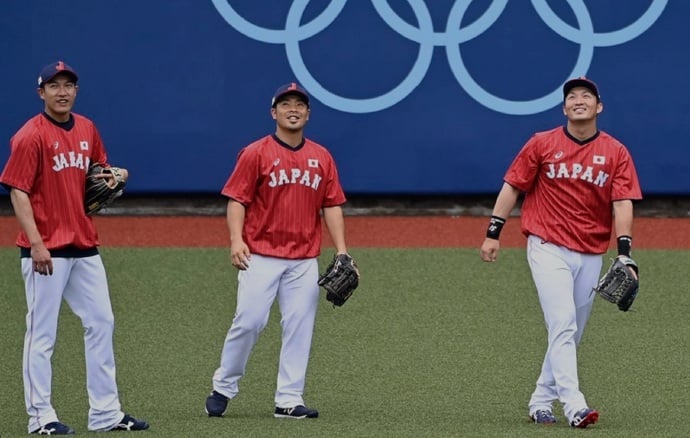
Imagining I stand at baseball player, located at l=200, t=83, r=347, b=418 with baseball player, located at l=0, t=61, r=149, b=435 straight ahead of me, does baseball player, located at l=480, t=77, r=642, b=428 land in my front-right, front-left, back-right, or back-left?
back-left

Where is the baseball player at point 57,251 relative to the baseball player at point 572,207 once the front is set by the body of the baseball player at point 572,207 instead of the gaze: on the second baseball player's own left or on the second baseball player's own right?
on the second baseball player's own right

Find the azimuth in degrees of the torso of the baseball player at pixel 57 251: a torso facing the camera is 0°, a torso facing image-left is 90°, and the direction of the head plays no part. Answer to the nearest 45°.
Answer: approximately 315°

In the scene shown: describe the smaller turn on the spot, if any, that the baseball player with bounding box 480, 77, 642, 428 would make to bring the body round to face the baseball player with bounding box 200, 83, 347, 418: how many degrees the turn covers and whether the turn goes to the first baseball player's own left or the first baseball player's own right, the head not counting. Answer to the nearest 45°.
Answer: approximately 90° to the first baseball player's own right

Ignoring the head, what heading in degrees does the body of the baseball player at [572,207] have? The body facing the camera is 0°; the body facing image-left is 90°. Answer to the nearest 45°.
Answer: approximately 0°

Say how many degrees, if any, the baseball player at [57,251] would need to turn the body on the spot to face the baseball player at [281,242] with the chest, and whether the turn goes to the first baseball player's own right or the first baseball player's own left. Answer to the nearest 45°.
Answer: approximately 45° to the first baseball player's own left

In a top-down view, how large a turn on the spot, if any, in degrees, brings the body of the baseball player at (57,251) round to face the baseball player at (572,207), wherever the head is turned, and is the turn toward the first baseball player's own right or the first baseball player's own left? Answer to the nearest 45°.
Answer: approximately 45° to the first baseball player's own left

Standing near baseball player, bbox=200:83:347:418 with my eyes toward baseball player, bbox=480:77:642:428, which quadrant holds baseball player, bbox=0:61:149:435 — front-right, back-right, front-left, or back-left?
back-right
